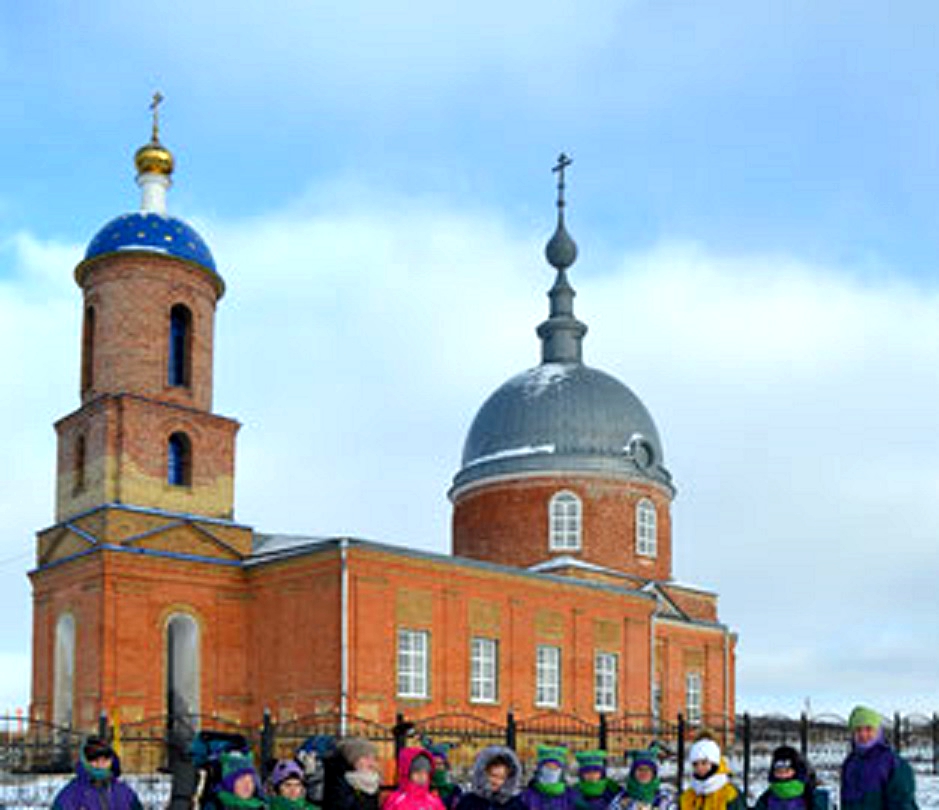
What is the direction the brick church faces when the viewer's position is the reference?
facing the viewer and to the left of the viewer

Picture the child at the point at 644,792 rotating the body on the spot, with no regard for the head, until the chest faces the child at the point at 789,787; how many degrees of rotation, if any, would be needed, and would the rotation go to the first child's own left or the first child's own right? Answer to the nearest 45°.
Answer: approximately 45° to the first child's own left

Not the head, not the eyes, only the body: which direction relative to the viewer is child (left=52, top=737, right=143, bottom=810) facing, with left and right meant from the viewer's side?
facing the viewer

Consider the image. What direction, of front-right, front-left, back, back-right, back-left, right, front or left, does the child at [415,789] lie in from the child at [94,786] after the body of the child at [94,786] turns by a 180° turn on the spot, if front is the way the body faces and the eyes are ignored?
back-right

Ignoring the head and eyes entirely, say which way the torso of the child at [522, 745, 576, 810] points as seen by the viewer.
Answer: toward the camera

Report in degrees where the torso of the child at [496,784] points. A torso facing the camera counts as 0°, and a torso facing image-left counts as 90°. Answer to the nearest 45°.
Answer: approximately 0°
